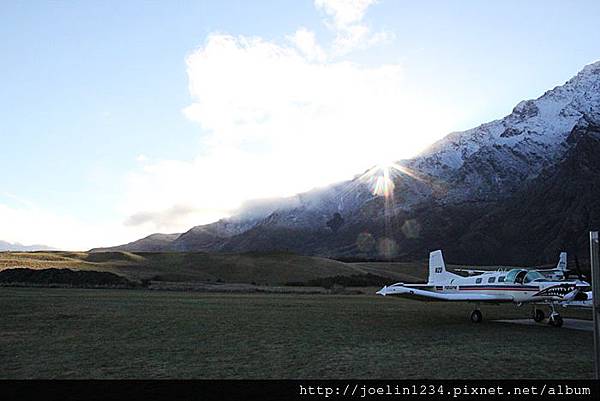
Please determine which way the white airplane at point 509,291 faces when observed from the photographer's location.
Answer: facing the viewer and to the right of the viewer
